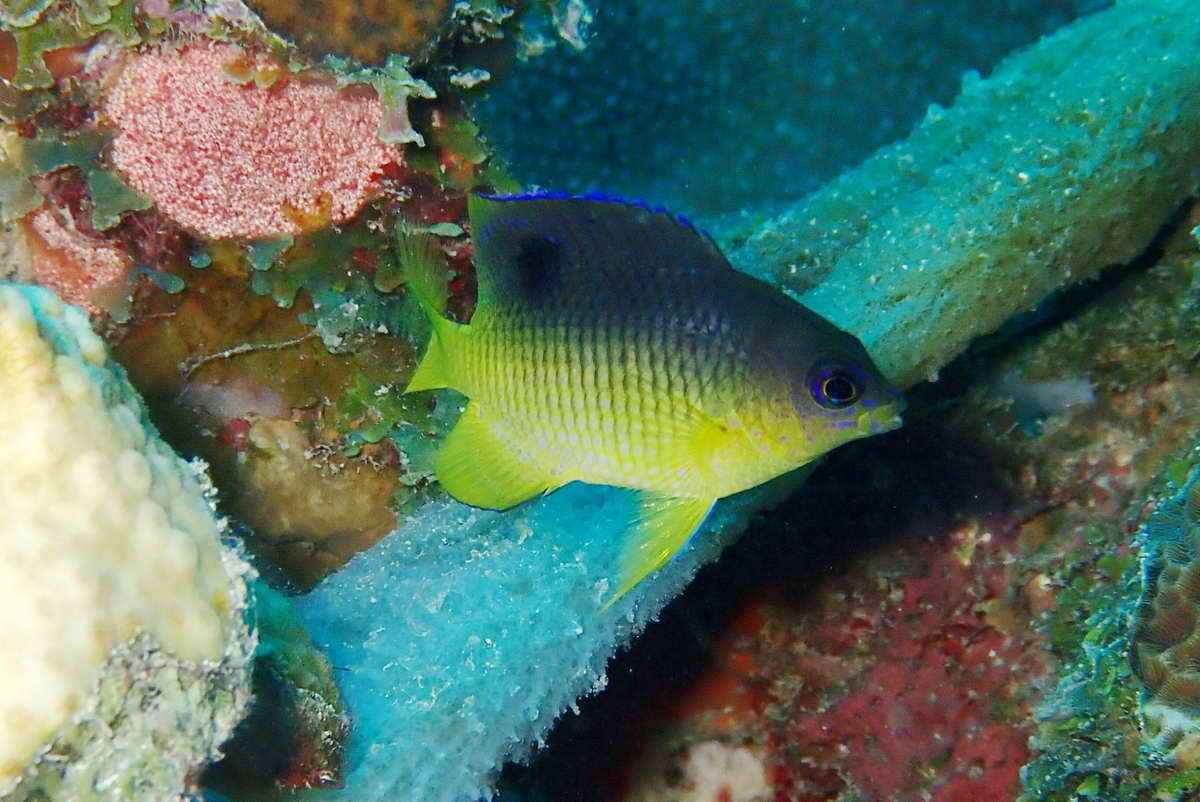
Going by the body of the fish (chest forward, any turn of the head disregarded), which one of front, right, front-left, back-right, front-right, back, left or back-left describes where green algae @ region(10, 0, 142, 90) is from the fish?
back-left

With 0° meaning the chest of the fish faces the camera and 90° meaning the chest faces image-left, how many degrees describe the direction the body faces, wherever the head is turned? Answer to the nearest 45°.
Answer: approximately 270°

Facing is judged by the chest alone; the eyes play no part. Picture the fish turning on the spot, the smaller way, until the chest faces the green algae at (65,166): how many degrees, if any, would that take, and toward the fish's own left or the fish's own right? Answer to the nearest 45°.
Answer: approximately 135° to the fish's own left

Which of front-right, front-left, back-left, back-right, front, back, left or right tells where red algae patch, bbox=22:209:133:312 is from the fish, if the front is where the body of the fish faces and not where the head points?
back-left
